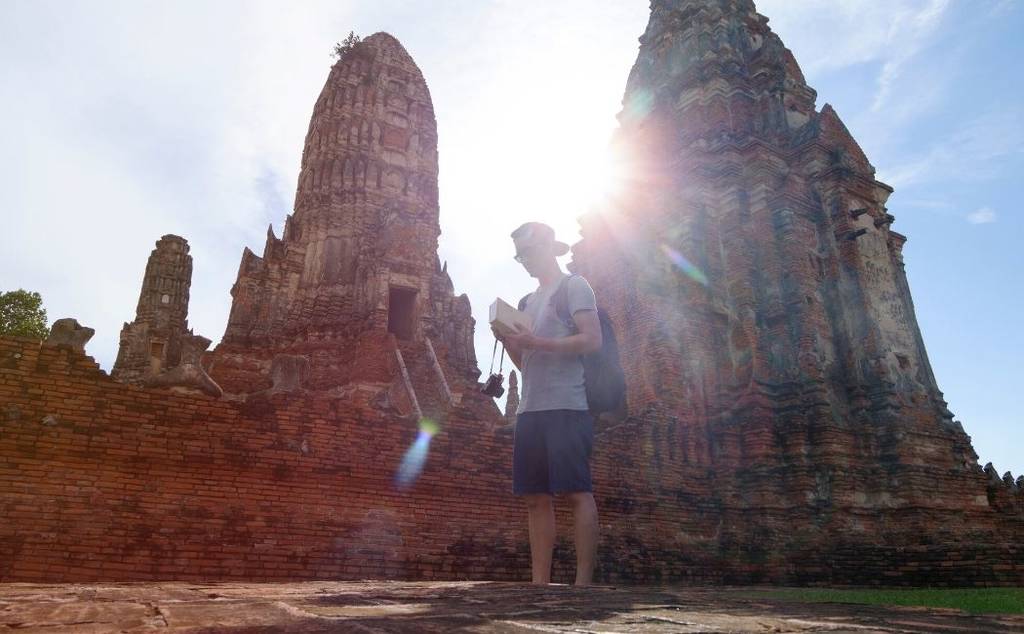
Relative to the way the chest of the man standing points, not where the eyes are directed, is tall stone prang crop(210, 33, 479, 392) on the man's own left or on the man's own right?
on the man's own right

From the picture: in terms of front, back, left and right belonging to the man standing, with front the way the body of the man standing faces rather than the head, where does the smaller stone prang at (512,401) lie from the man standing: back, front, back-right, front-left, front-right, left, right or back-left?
back-right

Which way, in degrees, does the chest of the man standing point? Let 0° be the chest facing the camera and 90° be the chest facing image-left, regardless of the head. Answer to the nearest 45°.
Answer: approximately 45°

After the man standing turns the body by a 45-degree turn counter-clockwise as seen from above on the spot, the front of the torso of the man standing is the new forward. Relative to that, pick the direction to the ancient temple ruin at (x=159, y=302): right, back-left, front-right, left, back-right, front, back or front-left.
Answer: back-right

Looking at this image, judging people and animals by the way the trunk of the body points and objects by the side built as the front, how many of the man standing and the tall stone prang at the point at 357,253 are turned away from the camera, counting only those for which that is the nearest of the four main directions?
0

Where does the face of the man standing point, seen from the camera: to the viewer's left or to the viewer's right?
to the viewer's left

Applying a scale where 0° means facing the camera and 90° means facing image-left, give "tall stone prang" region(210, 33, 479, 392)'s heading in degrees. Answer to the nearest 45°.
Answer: approximately 315°

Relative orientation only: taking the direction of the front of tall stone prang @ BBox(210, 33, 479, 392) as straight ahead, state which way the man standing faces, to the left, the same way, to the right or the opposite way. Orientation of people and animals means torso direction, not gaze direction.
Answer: to the right

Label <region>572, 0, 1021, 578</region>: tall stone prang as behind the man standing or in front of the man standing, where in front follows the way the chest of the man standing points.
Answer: behind
